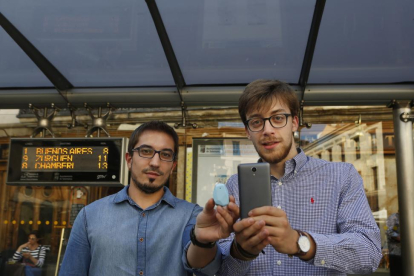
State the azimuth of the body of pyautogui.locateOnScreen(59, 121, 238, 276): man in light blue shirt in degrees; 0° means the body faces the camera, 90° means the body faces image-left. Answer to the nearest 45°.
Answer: approximately 0°

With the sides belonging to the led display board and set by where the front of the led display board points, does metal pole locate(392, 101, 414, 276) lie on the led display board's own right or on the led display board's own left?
on the led display board's own left

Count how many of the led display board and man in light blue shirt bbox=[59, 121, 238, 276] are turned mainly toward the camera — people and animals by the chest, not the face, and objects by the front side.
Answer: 2

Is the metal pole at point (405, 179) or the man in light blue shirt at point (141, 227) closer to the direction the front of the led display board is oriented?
the man in light blue shirt

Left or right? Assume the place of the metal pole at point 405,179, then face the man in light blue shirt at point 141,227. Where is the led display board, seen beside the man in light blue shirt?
right

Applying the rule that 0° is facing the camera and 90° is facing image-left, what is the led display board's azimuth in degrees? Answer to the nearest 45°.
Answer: approximately 0°

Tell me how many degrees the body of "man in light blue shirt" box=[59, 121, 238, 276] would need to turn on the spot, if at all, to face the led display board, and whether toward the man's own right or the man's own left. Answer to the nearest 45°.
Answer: approximately 180°

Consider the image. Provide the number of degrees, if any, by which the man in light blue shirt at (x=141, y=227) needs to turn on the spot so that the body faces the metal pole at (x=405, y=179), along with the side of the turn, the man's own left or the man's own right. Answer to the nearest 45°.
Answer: approximately 135° to the man's own left
